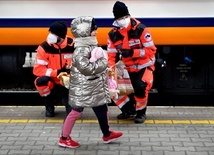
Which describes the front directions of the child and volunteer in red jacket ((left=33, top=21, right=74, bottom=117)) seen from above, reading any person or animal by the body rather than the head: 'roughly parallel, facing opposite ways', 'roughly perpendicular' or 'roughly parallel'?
roughly perpendicular

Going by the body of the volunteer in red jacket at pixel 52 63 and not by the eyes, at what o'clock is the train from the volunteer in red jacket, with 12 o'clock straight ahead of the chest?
The train is roughly at 8 o'clock from the volunteer in red jacket.

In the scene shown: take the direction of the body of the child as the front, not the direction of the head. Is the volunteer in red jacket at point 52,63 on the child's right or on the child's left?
on the child's left

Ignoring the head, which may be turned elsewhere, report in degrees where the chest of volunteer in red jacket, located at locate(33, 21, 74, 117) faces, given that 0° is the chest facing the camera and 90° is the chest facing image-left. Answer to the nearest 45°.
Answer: approximately 0°
